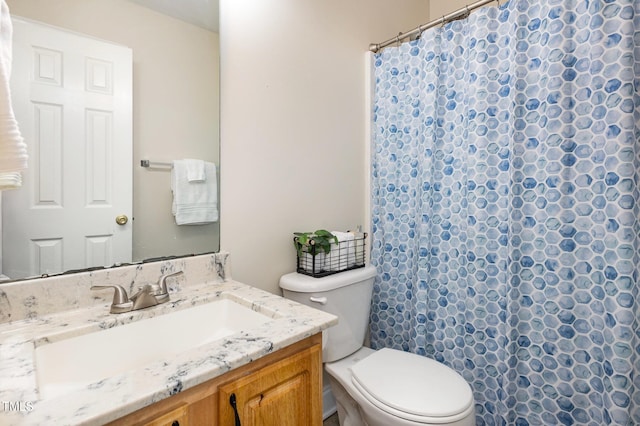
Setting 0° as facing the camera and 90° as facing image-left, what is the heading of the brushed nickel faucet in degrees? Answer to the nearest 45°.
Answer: approximately 315°

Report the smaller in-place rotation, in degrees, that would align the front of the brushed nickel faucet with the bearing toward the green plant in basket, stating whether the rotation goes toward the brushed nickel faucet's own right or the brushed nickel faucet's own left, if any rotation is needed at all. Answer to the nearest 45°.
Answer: approximately 45° to the brushed nickel faucet's own left

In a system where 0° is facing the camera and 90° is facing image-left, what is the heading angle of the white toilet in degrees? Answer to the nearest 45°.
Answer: approximately 315°

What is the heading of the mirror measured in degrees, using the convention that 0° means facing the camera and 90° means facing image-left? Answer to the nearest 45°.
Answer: approximately 315°

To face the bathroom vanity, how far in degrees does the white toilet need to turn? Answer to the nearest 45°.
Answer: approximately 90° to its right
